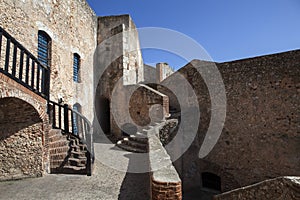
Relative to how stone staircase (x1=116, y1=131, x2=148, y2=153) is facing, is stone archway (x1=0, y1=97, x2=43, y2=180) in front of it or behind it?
in front

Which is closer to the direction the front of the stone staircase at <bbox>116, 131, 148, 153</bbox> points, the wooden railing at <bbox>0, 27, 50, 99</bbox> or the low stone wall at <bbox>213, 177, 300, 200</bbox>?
the wooden railing

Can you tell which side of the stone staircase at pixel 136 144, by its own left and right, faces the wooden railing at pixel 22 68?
front

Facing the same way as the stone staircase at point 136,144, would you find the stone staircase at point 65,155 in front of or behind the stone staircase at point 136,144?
in front

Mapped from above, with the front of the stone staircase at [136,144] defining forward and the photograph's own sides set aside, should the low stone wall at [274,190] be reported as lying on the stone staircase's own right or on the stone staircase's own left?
on the stone staircase's own left
